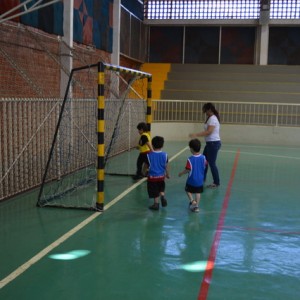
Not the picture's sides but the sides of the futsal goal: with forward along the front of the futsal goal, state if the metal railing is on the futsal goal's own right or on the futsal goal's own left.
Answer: on the futsal goal's own left

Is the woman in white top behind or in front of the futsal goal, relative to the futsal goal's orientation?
in front

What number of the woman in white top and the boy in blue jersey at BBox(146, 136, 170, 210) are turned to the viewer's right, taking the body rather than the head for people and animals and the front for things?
0

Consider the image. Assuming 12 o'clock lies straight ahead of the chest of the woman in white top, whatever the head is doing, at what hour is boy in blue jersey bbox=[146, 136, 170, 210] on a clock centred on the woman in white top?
The boy in blue jersey is roughly at 10 o'clock from the woman in white top.

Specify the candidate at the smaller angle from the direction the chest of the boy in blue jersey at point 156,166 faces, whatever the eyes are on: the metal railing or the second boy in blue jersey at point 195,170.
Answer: the metal railing

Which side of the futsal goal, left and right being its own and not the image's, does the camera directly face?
right

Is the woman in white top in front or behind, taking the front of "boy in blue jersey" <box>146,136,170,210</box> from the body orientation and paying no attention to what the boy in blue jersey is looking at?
in front

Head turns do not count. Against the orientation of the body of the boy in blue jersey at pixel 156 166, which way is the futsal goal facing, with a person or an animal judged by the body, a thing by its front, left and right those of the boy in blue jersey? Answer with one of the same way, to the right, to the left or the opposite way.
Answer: to the right

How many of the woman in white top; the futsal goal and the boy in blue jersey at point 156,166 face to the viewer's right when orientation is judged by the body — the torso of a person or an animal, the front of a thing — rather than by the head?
1

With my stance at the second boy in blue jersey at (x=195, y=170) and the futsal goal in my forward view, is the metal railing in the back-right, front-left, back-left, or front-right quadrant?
front-right

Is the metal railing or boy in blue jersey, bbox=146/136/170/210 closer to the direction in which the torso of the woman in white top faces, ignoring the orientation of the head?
the boy in blue jersey

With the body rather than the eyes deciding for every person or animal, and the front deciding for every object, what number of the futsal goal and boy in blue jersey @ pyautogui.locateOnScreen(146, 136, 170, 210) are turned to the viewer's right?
1

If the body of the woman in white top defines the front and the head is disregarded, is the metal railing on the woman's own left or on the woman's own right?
on the woman's own right

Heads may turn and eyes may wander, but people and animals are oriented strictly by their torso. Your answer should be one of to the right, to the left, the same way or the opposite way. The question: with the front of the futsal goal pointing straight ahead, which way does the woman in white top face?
the opposite way

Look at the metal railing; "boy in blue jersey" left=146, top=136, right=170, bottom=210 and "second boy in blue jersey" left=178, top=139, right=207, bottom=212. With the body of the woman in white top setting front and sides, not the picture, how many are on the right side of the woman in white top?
1

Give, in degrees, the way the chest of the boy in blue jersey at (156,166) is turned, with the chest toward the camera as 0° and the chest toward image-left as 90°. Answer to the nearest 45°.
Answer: approximately 180°

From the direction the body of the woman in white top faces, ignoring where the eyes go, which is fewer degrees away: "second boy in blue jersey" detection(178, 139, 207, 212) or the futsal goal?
the futsal goal

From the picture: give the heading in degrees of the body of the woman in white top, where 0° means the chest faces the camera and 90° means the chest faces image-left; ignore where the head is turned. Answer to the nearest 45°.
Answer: approximately 90°

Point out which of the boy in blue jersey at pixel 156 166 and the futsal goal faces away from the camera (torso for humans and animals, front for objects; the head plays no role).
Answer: the boy in blue jersey
